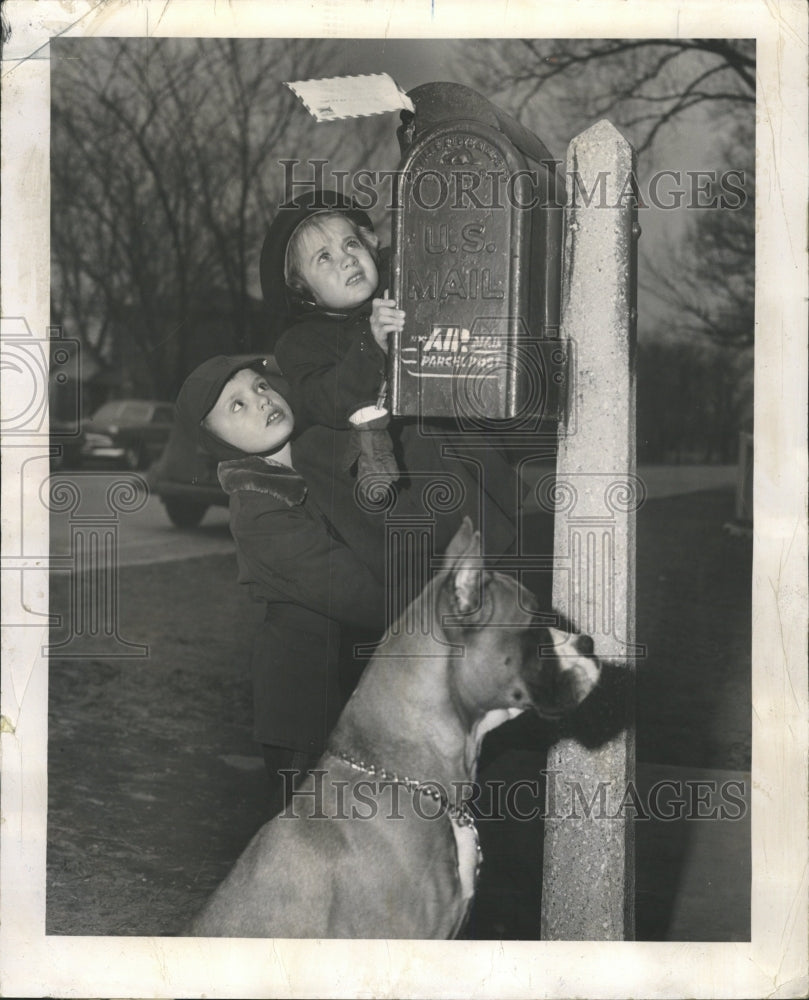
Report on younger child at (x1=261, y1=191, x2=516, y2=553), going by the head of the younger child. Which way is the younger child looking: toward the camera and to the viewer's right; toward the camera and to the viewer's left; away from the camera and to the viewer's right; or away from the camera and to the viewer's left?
toward the camera and to the viewer's right

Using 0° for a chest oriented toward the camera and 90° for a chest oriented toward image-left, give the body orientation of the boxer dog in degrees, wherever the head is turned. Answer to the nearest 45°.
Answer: approximately 270°

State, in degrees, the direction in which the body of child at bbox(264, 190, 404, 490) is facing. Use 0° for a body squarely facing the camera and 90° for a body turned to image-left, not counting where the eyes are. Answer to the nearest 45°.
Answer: approximately 315°
